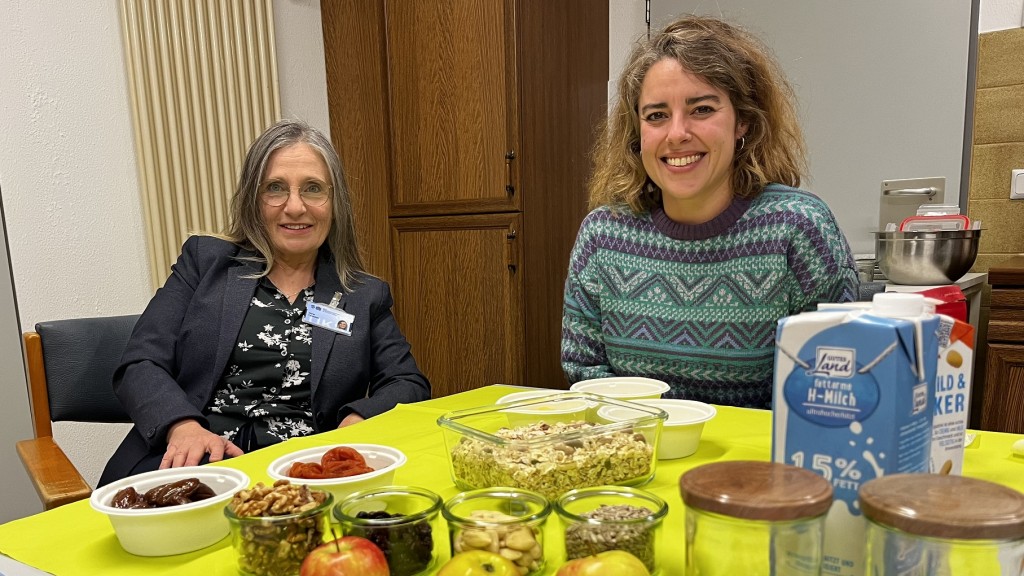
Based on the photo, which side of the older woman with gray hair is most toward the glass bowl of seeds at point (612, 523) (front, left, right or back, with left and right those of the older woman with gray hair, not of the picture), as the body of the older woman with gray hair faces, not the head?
front

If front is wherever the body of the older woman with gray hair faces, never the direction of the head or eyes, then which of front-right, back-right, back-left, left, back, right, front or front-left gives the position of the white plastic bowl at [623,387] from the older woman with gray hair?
front-left

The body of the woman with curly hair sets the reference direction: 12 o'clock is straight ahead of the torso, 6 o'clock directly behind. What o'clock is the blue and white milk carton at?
The blue and white milk carton is roughly at 12 o'clock from the woman with curly hair.

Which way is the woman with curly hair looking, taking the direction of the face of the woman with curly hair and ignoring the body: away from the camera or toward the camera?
toward the camera

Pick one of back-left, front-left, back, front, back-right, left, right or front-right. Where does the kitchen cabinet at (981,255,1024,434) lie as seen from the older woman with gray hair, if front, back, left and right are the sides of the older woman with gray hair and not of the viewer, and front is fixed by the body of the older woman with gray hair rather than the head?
left

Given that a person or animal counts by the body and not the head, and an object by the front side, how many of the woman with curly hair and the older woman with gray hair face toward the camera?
2

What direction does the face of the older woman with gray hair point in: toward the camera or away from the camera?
toward the camera

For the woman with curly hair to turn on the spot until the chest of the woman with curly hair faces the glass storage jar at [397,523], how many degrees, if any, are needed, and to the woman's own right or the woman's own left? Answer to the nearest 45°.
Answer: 0° — they already face it

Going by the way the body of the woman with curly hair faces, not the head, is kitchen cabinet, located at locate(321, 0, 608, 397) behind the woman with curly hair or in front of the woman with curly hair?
behind

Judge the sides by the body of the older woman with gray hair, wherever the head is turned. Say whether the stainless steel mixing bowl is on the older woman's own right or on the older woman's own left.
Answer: on the older woman's own left

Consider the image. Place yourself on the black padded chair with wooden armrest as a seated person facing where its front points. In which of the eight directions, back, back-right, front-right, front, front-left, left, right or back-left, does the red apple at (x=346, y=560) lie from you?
front-right

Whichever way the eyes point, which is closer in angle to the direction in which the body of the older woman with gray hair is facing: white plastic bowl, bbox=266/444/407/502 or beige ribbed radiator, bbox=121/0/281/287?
the white plastic bowl

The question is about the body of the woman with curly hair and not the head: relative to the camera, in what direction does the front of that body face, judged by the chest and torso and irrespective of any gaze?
toward the camera

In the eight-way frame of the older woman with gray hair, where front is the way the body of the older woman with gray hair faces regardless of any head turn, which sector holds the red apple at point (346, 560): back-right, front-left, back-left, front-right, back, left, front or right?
front
